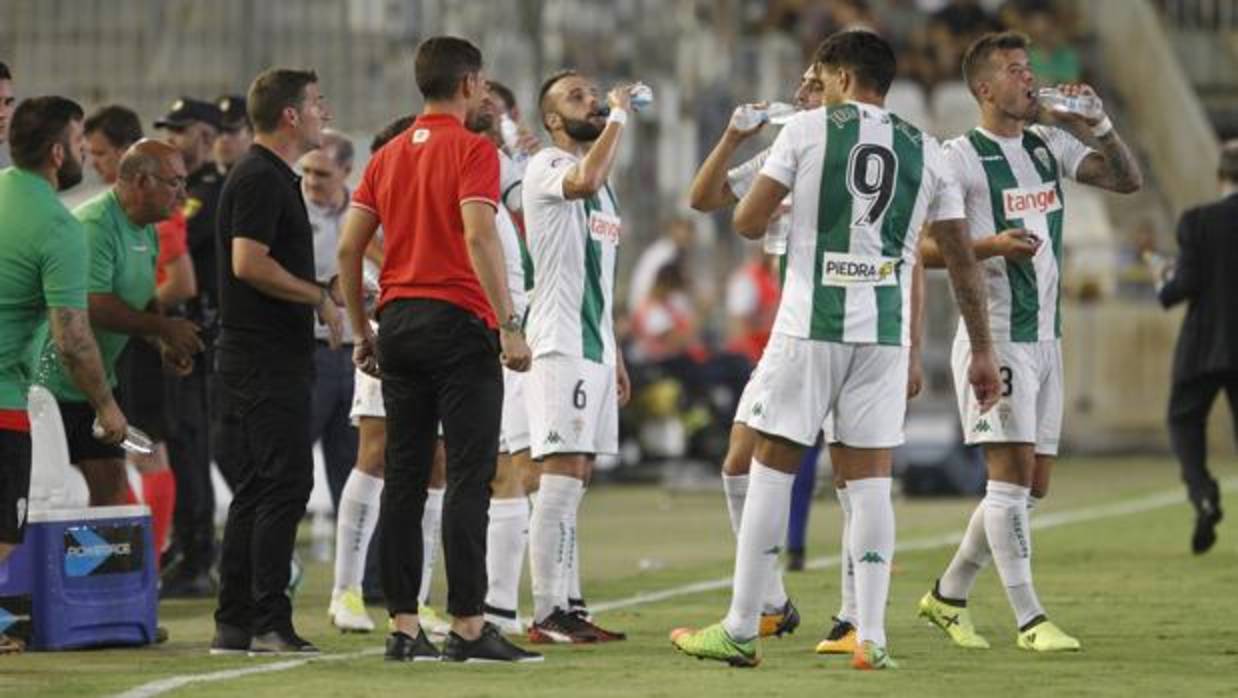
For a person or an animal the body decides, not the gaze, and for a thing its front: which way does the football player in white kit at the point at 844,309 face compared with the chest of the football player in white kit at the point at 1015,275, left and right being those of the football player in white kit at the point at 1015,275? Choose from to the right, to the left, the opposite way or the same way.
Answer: the opposite way

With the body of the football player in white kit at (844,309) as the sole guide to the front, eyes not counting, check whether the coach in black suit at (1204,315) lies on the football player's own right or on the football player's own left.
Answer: on the football player's own right

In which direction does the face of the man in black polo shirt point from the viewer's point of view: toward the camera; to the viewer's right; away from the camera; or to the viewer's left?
to the viewer's right

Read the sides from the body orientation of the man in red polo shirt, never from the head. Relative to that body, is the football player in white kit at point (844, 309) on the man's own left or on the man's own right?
on the man's own right

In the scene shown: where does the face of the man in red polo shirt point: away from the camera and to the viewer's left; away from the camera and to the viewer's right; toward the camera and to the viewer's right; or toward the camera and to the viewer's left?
away from the camera and to the viewer's right

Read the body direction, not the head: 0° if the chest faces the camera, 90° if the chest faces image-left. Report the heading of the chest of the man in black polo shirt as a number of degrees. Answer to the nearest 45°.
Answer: approximately 270°

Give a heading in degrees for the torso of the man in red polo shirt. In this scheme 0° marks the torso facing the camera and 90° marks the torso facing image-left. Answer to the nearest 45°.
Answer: approximately 225°

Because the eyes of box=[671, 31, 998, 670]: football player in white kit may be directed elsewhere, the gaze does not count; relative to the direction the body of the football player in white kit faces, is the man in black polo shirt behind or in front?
in front
